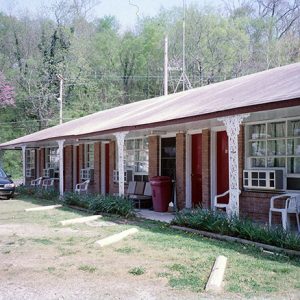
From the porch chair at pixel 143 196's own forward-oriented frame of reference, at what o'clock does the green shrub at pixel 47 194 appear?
The green shrub is roughly at 3 o'clock from the porch chair.

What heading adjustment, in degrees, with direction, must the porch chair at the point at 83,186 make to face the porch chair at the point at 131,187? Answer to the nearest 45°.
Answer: approximately 90° to its left

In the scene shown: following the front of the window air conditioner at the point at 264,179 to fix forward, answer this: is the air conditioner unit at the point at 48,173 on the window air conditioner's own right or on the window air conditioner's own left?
on the window air conditioner's own right

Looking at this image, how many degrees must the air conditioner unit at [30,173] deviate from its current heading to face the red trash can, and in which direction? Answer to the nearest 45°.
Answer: approximately 45° to its left

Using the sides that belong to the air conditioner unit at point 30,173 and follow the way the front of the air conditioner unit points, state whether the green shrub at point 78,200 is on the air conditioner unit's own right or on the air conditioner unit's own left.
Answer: on the air conditioner unit's own left

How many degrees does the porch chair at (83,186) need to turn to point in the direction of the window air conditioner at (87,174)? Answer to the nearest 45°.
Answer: approximately 135° to its right

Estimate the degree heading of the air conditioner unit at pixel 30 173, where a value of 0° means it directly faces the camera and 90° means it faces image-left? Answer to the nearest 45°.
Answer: approximately 45°

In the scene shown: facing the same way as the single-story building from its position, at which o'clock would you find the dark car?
The dark car is roughly at 3 o'clock from the single-story building.

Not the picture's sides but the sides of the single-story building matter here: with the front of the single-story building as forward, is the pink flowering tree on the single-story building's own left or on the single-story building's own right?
on the single-story building's own right

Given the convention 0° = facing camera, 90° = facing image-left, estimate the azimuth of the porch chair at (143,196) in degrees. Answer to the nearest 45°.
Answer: approximately 45°

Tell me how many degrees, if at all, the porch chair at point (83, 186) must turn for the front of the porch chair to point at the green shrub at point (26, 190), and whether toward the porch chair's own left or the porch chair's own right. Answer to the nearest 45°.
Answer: approximately 90° to the porch chair's own right
